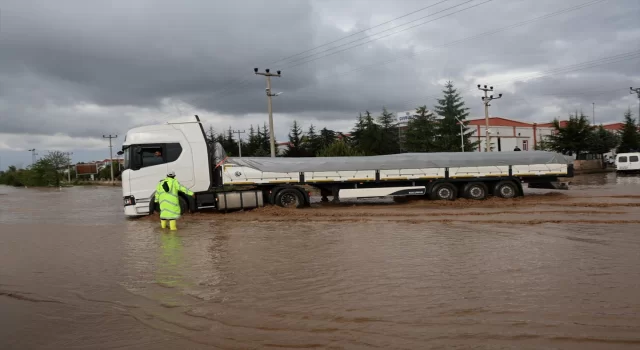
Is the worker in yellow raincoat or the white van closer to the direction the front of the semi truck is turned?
the worker in yellow raincoat

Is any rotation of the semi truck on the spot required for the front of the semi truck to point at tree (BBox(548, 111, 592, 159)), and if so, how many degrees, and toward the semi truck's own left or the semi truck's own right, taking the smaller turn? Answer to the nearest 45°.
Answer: approximately 135° to the semi truck's own right

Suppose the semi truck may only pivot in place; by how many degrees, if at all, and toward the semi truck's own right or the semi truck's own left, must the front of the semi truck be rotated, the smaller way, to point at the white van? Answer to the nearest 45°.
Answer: approximately 135° to the semi truck's own right

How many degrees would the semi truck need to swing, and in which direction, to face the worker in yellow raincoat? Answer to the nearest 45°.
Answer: approximately 45° to its left

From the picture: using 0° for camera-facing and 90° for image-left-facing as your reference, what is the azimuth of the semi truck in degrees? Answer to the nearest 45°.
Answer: approximately 90°
